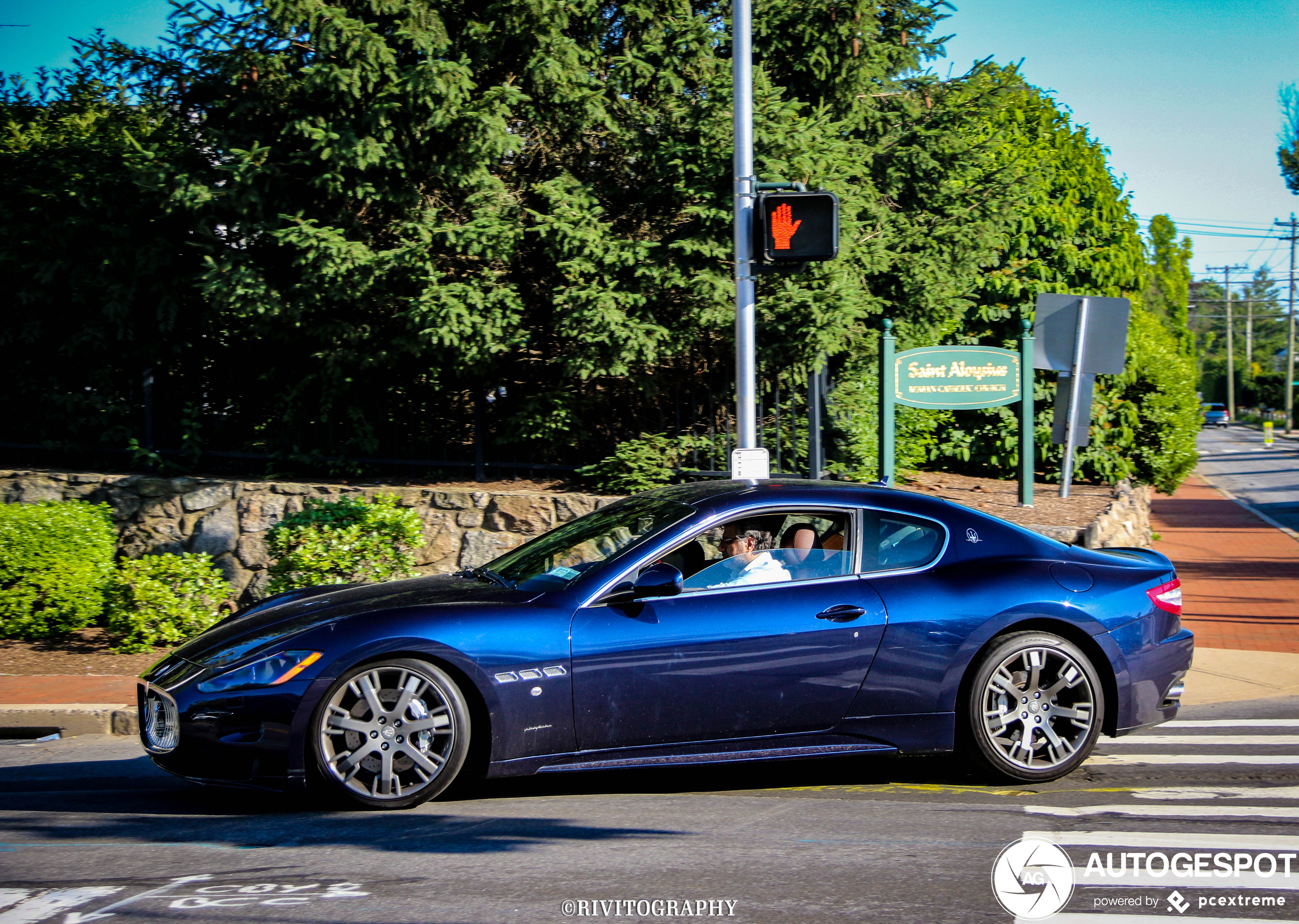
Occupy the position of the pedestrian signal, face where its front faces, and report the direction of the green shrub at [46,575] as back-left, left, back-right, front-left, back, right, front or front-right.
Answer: right

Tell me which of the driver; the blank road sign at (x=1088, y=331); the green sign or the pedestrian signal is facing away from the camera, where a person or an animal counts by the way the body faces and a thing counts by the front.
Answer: the blank road sign

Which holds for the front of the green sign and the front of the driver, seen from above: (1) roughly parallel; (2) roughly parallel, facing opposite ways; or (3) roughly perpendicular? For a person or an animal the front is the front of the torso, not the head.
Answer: roughly perpendicular

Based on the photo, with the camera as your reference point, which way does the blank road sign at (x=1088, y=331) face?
facing away from the viewer

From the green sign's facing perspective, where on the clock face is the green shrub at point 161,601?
The green shrub is roughly at 2 o'clock from the green sign.

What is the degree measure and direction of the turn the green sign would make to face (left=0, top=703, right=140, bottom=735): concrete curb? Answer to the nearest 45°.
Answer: approximately 45° to its right

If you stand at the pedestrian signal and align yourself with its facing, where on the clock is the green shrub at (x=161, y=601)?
The green shrub is roughly at 3 o'clock from the pedestrian signal.

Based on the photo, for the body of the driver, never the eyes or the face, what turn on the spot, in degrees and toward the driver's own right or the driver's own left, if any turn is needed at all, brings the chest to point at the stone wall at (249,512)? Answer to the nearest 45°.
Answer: approximately 45° to the driver's own right

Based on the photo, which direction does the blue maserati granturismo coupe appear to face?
to the viewer's left

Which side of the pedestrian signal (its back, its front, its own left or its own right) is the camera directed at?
front

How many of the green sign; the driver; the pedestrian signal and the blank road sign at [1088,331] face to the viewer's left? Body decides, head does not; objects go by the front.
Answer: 1

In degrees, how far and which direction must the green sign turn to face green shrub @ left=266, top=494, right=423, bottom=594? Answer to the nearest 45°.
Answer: approximately 45° to its right

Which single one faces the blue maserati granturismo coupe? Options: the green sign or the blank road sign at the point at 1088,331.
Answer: the green sign

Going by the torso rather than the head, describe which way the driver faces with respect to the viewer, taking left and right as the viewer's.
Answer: facing to the left of the viewer

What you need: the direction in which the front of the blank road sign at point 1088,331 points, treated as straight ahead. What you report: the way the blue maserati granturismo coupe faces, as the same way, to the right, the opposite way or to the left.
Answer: to the left

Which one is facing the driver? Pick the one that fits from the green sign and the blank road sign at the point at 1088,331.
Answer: the green sign
